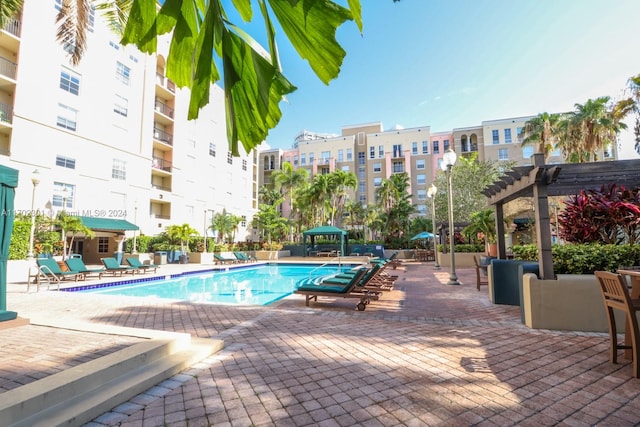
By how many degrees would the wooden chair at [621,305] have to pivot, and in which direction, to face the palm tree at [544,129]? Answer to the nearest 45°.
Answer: approximately 45° to its left

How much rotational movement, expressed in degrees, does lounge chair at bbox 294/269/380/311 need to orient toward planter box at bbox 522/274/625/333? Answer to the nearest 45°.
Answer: approximately 135° to its left

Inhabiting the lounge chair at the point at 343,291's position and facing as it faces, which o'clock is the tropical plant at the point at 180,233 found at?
The tropical plant is roughly at 2 o'clock from the lounge chair.

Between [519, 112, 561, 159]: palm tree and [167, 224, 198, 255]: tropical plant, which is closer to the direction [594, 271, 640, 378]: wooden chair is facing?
the palm tree

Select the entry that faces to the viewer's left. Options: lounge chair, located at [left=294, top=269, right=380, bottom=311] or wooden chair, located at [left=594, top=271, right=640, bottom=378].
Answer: the lounge chair

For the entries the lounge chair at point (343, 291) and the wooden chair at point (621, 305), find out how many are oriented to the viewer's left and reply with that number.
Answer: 1

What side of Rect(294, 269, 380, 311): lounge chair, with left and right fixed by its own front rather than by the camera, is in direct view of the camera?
left

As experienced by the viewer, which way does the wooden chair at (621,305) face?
facing away from the viewer and to the right of the viewer

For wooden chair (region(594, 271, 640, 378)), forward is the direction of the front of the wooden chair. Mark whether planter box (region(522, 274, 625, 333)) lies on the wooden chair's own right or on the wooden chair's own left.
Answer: on the wooden chair's own left

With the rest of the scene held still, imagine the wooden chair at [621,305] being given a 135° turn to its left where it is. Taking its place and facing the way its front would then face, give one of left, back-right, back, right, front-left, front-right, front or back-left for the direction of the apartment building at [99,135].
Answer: front

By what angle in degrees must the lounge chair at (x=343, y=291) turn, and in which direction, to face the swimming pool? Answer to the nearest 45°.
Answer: approximately 45° to its right

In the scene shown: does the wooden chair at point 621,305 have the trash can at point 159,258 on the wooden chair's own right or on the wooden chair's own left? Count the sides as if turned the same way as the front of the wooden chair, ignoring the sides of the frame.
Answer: on the wooden chair's own left

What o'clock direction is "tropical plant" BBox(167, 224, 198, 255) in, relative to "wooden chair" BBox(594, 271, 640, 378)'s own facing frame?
The tropical plant is roughly at 8 o'clock from the wooden chair.

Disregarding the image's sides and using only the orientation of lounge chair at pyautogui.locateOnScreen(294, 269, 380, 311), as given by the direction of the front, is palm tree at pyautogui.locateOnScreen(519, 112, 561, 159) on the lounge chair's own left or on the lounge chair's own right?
on the lounge chair's own right

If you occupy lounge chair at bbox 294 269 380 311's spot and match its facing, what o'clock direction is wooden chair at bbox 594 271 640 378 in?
The wooden chair is roughly at 8 o'clock from the lounge chair.

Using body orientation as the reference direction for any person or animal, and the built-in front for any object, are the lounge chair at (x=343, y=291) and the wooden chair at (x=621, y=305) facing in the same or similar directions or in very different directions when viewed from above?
very different directions

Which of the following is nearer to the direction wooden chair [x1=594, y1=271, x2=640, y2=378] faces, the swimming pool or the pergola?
the pergola

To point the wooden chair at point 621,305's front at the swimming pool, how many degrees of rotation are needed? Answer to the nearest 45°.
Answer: approximately 135° to its left
